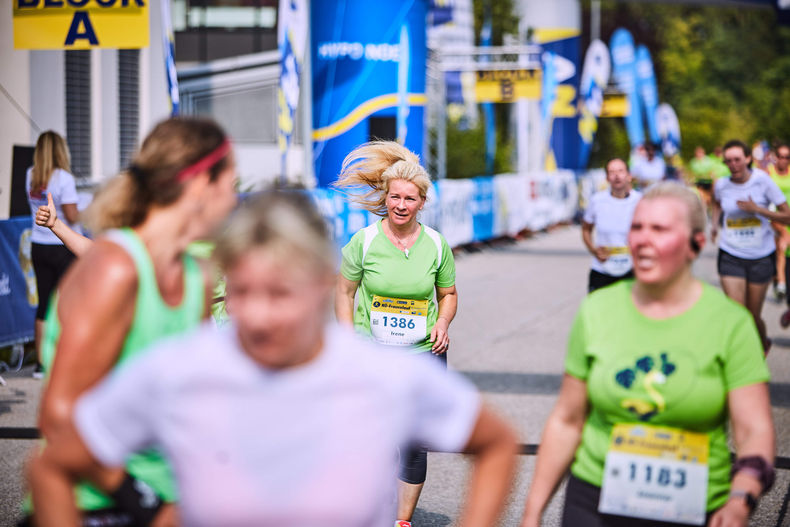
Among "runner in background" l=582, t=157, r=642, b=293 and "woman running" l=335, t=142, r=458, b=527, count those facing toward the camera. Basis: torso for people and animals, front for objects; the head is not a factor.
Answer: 2

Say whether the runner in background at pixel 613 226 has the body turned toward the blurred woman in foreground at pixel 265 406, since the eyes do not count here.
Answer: yes

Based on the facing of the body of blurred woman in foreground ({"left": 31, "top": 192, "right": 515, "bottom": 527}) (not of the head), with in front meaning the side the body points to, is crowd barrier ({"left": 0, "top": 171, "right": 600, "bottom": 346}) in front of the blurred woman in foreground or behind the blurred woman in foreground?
behind

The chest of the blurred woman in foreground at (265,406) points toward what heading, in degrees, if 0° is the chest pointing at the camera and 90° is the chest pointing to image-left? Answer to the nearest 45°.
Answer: approximately 0°

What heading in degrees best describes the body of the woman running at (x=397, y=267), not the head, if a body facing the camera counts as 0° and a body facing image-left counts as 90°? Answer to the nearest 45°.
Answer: approximately 0°

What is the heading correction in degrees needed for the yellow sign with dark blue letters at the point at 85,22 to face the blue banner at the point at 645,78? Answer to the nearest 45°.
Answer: approximately 135° to its left

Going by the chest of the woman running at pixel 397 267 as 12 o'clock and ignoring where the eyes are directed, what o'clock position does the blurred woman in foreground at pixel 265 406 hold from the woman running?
The blurred woman in foreground is roughly at 12 o'clock from the woman running.

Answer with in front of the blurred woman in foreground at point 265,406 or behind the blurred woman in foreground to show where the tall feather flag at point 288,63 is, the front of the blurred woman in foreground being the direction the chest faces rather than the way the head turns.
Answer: behind

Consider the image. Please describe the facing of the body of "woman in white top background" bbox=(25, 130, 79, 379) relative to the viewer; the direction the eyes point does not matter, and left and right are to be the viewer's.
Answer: facing away from the viewer and to the right of the viewer

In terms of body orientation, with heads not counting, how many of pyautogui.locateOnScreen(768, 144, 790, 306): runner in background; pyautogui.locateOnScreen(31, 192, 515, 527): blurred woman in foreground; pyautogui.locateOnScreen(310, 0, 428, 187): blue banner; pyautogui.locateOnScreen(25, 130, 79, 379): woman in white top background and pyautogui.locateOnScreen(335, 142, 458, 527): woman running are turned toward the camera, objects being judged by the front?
4

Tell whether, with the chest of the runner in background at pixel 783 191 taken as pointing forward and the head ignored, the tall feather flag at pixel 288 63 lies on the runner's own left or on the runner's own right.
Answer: on the runner's own right
